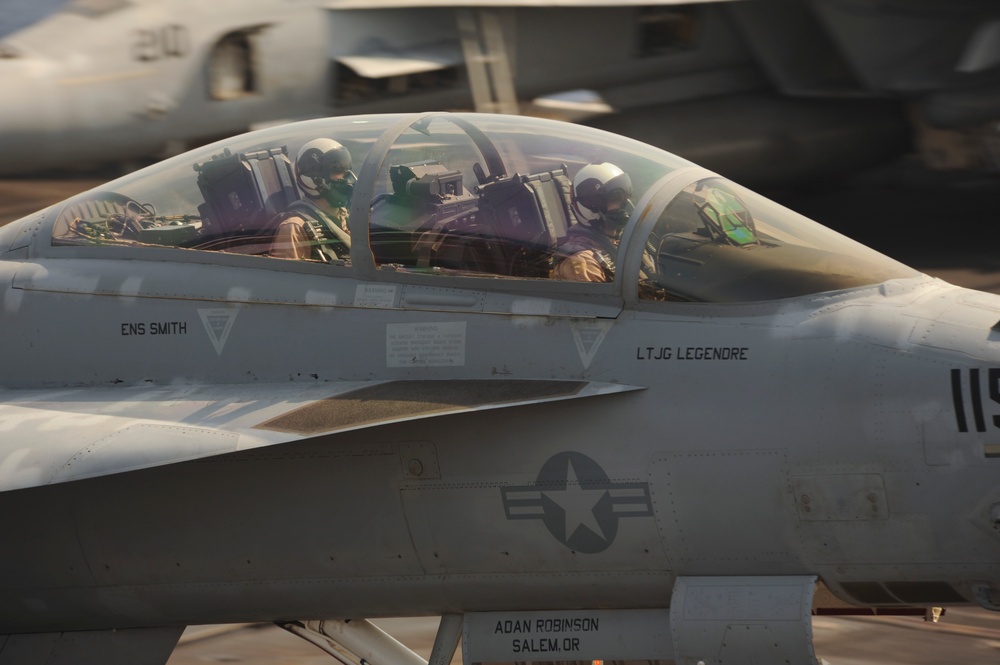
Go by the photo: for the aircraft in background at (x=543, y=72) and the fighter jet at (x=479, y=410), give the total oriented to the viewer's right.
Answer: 1

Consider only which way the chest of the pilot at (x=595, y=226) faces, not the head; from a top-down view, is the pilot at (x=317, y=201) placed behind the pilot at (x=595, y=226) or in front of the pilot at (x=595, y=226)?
behind

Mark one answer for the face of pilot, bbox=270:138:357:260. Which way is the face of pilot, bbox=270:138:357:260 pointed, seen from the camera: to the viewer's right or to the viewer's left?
to the viewer's right

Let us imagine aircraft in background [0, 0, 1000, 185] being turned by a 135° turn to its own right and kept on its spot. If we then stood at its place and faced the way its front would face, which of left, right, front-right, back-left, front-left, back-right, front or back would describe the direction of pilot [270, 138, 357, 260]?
back-right

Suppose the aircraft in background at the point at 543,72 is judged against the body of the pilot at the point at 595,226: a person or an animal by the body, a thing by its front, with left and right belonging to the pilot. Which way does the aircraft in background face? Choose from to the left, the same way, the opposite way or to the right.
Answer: the opposite way

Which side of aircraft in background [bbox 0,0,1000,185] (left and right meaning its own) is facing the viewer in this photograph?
left

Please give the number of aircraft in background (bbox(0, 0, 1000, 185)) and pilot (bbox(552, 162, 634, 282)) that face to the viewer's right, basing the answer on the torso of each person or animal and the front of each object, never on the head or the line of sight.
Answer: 1

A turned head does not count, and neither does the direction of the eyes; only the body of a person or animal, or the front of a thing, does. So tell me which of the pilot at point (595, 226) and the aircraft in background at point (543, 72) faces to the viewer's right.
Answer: the pilot

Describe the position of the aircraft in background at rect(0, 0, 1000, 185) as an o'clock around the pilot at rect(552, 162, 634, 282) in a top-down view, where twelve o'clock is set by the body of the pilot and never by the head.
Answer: The aircraft in background is roughly at 9 o'clock from the pilot.

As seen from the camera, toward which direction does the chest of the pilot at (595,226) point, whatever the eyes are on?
to the viewer's right

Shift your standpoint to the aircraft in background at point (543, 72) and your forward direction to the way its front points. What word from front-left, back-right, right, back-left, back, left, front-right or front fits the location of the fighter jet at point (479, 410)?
left

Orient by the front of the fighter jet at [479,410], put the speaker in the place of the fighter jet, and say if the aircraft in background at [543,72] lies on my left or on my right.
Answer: on my left

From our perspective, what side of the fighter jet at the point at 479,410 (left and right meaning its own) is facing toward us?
right
